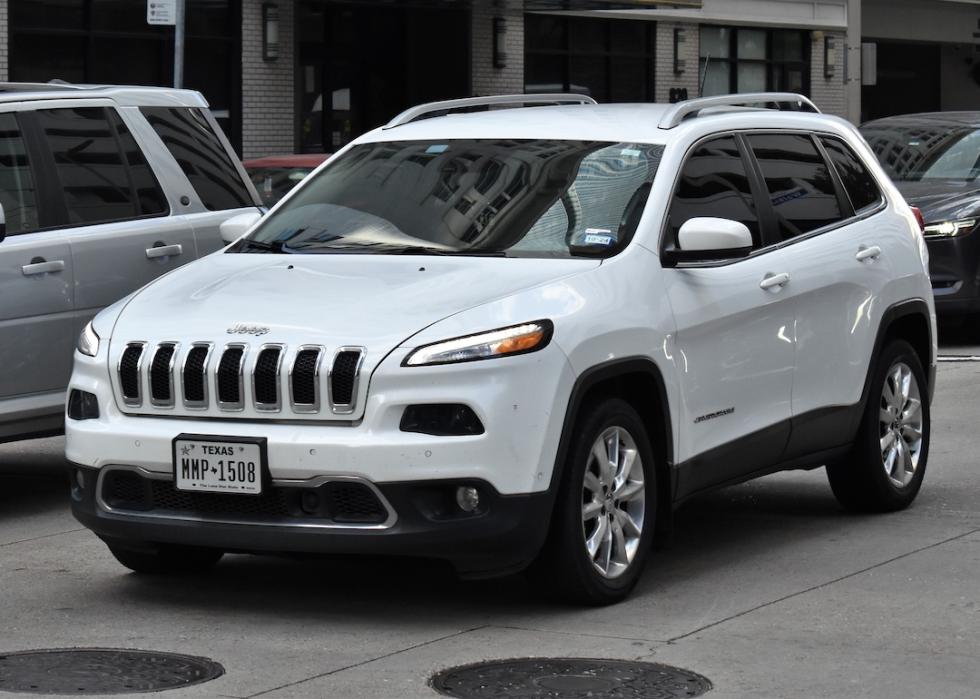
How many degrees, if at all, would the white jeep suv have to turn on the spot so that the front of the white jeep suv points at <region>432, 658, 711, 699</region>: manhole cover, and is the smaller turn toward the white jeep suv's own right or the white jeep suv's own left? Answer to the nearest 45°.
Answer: approximately 45° to the white jeep suv's own left

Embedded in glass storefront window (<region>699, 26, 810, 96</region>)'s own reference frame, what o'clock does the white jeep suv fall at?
The white jeep suv is roughly at 12 o'clock from the glass storefront window.

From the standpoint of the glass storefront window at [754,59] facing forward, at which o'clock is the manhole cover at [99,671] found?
The manhole cover is roughly at 12 o'clock from the glass storefront window.

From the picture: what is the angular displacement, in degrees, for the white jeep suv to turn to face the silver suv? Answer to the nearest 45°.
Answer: approximately 90° to its right

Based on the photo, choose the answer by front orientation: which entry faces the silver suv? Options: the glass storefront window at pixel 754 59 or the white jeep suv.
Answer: the glass storefront window

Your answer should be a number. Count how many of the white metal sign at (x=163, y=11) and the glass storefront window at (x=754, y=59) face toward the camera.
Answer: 2

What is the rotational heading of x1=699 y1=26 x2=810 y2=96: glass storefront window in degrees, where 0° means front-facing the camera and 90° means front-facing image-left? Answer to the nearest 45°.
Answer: approximately 0°

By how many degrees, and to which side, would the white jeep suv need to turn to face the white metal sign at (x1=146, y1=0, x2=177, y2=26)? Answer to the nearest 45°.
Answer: approximately 135° to its right

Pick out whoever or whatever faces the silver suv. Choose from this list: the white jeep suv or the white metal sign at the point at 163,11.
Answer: the white metal sign

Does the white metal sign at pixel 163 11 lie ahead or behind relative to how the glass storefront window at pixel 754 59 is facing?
ahead
